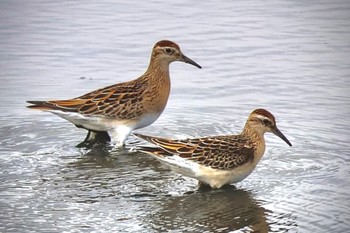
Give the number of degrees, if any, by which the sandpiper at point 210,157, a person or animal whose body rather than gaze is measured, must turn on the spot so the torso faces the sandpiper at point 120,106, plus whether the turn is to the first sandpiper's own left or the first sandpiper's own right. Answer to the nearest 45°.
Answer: approximately 135° to the first sandpiper's own left

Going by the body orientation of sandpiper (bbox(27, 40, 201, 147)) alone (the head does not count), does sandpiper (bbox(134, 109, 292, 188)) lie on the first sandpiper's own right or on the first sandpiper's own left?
on the first sandpiper's own right

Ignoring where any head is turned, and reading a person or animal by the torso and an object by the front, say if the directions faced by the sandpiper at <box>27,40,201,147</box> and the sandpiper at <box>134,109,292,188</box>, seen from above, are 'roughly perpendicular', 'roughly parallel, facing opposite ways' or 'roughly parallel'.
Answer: roughly parallel

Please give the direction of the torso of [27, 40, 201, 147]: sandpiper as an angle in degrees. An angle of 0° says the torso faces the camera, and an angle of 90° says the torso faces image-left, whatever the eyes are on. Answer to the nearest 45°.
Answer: approximately 270°

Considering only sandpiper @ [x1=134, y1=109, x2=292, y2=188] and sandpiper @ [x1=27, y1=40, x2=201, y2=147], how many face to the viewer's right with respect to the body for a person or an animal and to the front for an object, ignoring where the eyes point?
2

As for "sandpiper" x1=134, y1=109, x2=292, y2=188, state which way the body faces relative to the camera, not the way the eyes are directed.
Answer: to the viewer's right
